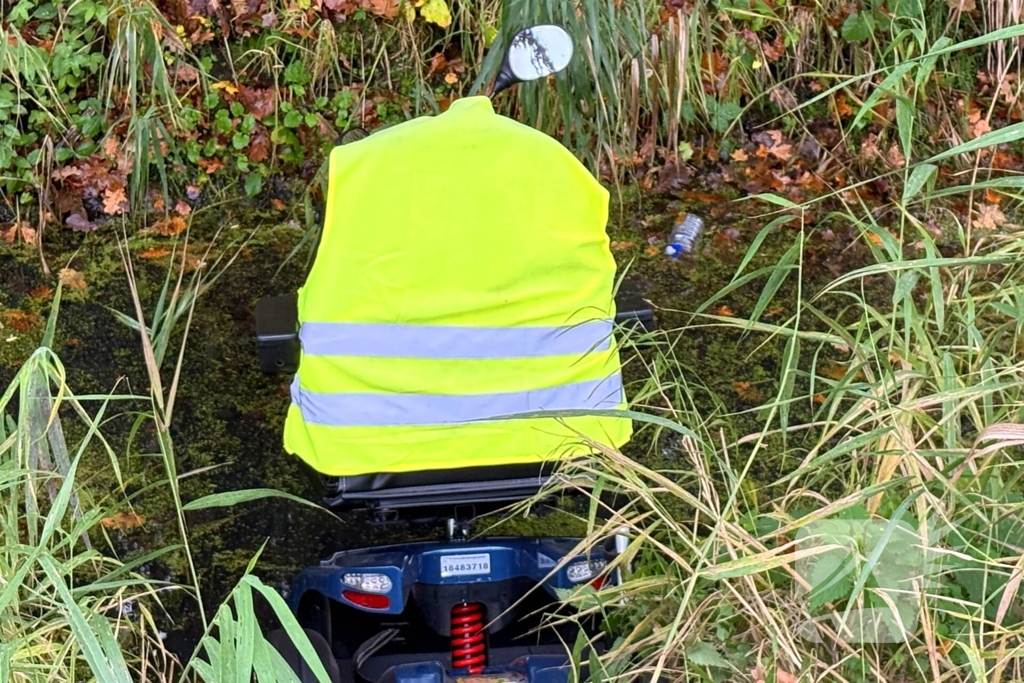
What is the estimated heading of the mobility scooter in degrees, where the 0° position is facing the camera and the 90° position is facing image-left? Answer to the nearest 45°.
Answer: approximately 180°

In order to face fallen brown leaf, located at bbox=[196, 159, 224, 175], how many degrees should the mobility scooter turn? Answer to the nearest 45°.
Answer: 0° — it already faces it

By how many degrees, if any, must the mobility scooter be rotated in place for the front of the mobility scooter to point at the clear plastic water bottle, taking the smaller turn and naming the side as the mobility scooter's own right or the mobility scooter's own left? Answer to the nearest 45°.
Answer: approximately 45° to the mobility scooter's own right
